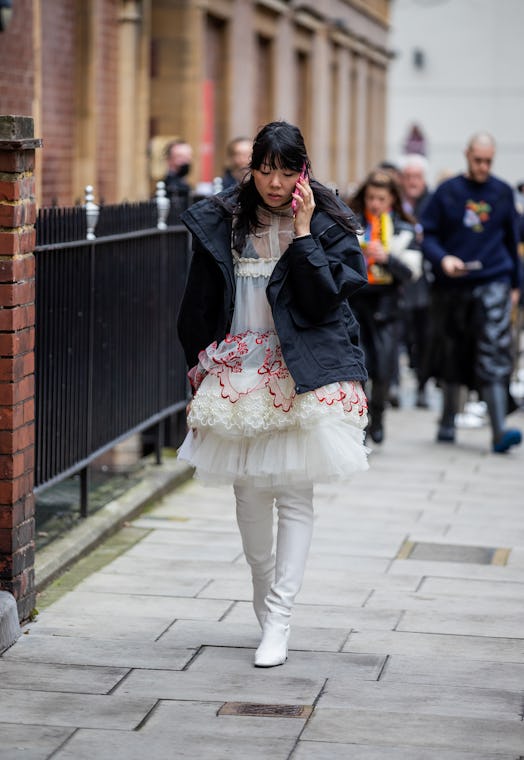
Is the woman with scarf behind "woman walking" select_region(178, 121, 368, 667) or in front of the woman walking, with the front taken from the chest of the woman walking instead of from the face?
behind

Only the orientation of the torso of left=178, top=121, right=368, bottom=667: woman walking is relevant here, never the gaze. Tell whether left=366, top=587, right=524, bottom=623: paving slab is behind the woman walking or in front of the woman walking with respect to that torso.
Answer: behind

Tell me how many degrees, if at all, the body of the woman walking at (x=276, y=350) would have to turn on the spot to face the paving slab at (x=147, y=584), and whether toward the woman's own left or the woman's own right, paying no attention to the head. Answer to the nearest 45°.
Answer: approximately 135° to the woman's own right

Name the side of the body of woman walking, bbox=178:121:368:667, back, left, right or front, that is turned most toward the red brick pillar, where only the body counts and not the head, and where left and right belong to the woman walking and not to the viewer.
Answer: right

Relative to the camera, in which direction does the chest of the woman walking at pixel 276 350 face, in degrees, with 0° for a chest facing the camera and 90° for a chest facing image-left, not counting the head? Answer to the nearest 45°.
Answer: approximately 0°
